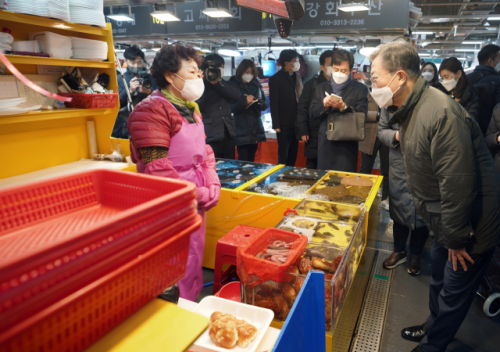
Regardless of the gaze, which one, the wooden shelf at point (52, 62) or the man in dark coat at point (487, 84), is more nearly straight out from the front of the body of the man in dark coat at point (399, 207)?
the wooden shelf

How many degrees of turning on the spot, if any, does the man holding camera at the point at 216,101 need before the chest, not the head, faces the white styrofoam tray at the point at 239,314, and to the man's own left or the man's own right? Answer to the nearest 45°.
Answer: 0° — they already face it

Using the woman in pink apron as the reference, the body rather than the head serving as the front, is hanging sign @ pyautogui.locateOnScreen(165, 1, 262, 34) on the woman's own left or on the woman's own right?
on the woman's own left

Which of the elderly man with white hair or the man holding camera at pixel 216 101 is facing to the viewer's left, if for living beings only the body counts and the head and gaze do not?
the elderly man with white hair

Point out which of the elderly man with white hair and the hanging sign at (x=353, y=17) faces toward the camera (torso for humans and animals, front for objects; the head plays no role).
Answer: the hanging sign

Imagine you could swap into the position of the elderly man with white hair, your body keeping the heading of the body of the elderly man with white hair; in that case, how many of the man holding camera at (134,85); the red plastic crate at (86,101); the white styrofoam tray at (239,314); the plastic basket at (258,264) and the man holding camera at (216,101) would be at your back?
0

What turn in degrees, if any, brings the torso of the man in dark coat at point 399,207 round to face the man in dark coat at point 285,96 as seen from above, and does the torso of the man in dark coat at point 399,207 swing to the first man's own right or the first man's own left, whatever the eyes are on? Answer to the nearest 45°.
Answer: approximately 90° to the first man's own right

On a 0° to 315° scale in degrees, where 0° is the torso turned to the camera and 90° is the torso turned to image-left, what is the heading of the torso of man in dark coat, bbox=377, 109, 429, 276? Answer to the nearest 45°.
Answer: approximately 45°

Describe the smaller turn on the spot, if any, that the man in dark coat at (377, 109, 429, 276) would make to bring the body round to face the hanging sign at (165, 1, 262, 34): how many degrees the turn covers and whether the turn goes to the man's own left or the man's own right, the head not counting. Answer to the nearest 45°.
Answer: approximately 90° to the man's own right

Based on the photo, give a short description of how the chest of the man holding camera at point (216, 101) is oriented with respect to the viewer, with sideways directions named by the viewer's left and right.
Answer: facing the viewer

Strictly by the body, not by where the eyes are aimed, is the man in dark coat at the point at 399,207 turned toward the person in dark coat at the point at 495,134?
no

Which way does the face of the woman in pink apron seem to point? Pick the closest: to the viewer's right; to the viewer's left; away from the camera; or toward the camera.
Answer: to the viewer's right

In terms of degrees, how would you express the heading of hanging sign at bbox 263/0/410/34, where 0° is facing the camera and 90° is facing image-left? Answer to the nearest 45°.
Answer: approximately 0°

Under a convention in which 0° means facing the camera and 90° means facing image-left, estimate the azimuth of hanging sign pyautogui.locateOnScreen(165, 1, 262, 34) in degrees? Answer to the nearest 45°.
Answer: approximately 0°

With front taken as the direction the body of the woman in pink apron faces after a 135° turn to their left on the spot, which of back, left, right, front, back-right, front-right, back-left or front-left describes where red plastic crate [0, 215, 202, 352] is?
back

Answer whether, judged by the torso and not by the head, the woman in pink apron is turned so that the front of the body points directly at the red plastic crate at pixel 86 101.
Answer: no

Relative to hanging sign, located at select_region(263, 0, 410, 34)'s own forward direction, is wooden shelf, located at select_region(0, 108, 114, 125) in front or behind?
in front

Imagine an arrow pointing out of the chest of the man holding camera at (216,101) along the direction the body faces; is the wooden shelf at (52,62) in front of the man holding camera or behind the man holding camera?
in front

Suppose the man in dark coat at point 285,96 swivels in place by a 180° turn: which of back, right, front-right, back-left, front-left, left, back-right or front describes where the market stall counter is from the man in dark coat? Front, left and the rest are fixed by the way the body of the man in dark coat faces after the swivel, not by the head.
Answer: back-left

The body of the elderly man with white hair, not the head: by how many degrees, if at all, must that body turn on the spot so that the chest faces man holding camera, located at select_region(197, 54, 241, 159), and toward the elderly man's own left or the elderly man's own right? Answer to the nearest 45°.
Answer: approximately 45° to the elderly man's own right

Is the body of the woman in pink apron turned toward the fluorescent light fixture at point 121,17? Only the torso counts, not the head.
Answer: no
